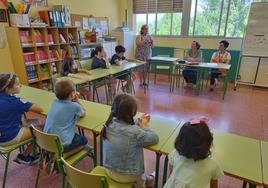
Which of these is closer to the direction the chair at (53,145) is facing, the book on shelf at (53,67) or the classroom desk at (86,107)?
the classroom desk

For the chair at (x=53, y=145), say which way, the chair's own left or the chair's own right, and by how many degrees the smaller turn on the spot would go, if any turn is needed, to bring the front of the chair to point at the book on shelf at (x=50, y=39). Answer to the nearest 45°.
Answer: approximately 45° to the chair's own left

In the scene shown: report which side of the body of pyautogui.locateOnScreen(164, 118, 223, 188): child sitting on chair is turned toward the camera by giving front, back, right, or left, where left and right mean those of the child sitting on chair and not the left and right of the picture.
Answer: back

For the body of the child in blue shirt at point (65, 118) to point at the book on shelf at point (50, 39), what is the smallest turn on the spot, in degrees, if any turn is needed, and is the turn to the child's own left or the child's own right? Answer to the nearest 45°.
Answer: approximately 45° to the child's own left

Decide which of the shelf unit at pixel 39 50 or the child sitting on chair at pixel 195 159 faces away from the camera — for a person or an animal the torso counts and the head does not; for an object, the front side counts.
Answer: the child sitting on chair

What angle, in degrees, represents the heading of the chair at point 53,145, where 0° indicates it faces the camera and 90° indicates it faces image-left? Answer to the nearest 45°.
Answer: approximately 225°

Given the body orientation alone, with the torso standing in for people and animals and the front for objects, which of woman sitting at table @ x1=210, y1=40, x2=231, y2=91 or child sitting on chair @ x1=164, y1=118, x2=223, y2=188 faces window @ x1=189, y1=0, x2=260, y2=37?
the child sitting on chair

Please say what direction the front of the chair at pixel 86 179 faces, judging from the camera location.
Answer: facing away from the viewer and to the right of the viewer

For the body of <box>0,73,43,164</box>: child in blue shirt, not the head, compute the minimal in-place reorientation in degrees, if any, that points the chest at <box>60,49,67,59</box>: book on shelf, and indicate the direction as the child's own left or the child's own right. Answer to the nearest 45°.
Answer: approximately 45° to the child's own left

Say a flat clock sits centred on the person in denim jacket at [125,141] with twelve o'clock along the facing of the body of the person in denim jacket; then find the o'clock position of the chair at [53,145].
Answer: The chair is roughly at 8 o'clock from the person in denim jacket.

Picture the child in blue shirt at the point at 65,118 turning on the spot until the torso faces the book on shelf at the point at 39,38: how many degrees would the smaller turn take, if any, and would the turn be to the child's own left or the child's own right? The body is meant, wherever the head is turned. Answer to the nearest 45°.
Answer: approximately 45° to the child's own left

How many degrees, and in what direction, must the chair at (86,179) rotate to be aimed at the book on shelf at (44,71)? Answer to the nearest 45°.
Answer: approximately 45° to its left

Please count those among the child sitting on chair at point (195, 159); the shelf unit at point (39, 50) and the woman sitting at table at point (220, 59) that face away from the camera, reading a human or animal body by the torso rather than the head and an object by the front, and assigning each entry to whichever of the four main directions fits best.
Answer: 1

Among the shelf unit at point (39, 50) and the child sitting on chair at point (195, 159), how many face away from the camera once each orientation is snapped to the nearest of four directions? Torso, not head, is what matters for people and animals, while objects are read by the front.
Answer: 1
